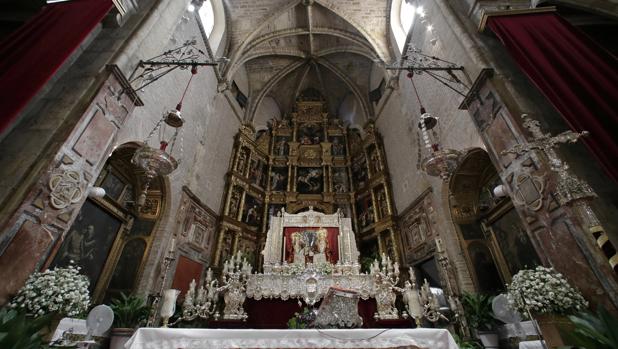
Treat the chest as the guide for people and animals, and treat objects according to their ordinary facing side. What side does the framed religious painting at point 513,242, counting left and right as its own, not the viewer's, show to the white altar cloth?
front

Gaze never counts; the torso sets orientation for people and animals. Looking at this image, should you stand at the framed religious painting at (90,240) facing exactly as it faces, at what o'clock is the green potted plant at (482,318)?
The green potted plant is roughly at 12 o'clock from the framed religious painting.

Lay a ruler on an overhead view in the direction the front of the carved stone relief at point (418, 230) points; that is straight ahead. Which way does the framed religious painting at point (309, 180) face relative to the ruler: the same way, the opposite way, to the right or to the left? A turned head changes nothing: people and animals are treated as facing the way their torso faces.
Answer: to the left

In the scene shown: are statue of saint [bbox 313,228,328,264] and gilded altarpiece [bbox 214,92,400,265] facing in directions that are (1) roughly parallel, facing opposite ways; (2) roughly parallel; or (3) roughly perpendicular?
roughly parallel

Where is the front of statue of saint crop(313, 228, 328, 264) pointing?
toward the camera

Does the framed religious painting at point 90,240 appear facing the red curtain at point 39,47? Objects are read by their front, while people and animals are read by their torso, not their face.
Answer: no

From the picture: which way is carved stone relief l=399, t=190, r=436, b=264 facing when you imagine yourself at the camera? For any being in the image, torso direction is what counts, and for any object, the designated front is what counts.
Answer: facing the viewer and to the left of the viewer

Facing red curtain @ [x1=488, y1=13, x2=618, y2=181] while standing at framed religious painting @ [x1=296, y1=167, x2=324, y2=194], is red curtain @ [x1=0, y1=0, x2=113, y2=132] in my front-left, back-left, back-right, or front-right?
front-right

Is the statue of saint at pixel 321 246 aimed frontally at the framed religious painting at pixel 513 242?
no

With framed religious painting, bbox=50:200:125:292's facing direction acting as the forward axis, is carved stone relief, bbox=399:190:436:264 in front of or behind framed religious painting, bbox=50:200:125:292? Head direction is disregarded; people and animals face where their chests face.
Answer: in front

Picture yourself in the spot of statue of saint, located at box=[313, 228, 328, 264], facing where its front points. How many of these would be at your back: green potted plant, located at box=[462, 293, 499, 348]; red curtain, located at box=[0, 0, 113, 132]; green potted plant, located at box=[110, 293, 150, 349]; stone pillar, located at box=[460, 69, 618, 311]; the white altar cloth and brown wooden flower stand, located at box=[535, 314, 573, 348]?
0

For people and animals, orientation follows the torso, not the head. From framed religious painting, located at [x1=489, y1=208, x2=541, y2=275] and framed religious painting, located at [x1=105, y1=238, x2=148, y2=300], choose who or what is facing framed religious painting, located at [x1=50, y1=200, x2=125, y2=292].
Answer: framed religious painting, located at [x1=489, y1=208, x2=541, y2=275]

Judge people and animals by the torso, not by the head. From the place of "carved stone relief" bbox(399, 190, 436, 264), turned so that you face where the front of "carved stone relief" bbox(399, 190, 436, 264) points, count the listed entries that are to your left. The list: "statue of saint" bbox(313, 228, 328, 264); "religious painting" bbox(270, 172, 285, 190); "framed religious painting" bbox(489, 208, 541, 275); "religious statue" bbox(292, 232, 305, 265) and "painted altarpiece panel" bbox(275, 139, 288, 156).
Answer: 1

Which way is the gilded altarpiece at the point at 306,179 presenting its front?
toward the camera

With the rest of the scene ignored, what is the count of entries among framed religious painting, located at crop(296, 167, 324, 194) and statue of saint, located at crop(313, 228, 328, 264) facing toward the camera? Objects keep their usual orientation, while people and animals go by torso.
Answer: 2

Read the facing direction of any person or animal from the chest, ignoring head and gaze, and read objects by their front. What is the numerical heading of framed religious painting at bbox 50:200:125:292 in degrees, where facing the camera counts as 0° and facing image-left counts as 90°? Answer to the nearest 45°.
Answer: approximately 315°

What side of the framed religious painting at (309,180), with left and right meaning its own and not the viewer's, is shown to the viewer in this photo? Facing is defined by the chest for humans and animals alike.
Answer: front

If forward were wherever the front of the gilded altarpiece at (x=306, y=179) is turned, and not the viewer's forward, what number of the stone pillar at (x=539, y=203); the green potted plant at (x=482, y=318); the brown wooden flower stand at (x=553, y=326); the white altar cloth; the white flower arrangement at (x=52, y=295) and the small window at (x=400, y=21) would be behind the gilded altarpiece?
0
